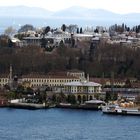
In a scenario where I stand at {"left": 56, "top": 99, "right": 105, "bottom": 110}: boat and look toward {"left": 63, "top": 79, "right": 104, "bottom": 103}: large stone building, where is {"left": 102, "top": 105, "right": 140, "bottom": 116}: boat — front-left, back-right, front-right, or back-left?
back-right

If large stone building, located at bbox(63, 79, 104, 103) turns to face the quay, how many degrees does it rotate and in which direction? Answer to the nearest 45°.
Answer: approximately 45° to its right

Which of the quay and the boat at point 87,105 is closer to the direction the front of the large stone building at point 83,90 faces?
the boat

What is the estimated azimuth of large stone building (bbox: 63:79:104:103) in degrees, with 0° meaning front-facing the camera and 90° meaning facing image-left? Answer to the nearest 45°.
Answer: approximately 0°

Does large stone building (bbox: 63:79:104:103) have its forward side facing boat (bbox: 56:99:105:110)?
yes
